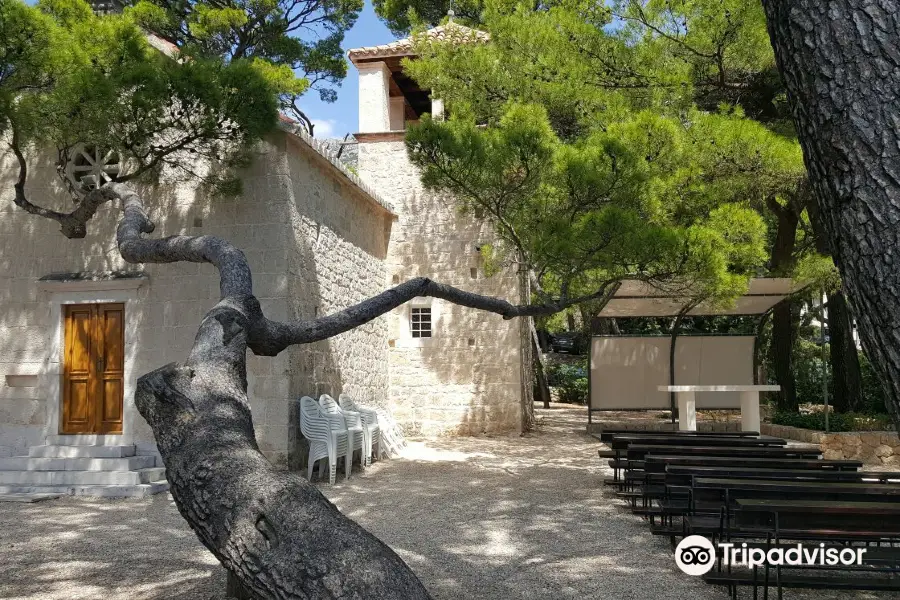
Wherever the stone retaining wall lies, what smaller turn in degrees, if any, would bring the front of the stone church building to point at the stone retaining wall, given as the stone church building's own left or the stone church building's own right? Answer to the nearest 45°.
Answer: approximately 90° to the stone church building's own left

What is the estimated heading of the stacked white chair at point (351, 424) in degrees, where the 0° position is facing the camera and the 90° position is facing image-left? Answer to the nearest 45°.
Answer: approximately 315°

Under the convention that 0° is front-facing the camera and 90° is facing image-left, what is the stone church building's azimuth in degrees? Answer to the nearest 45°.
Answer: approximately 0°

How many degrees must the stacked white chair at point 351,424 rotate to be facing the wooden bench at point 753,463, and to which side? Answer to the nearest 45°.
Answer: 0° — it already faces it

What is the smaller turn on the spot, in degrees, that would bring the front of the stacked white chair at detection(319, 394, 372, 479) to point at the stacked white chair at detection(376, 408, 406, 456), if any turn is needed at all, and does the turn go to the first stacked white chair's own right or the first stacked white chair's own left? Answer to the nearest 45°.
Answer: approximately 135° to the first stacked white chair's own left

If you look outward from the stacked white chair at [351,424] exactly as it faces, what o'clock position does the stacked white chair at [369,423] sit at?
the stacked white chair at [369,423] is roughly at 8 o'clock from the stacked white chair at [351,424].

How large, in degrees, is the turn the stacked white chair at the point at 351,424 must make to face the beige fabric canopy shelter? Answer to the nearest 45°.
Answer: approximately 45° to its left

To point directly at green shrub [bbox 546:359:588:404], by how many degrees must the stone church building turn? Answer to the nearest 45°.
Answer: approximately 135° to its left

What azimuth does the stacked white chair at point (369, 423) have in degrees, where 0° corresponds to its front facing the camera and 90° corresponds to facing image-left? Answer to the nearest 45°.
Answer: approximately 315°

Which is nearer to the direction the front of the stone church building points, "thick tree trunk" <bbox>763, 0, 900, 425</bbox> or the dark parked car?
the thick tree trunk
